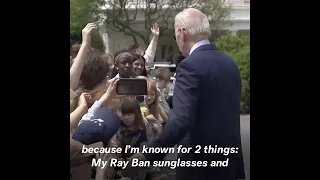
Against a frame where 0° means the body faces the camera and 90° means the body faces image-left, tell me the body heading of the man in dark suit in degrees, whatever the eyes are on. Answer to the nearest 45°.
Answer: approximately 135°

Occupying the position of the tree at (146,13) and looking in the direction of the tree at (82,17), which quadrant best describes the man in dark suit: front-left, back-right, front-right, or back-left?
back-left

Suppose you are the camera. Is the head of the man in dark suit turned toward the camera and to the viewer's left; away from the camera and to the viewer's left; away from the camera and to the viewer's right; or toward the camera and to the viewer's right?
away from the camera and to the viewer's left
